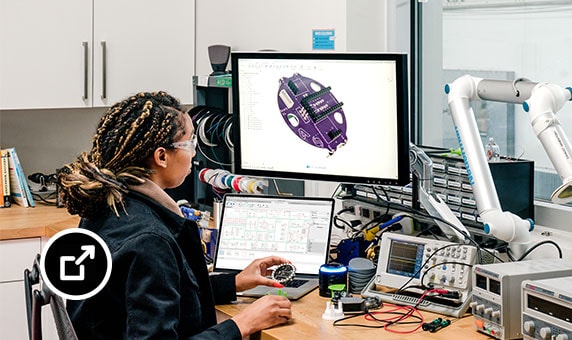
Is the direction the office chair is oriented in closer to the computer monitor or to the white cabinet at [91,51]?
the computer monitor

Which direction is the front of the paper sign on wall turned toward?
toward the camera

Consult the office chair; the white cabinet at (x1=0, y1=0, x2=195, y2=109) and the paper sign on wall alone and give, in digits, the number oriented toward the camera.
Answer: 2

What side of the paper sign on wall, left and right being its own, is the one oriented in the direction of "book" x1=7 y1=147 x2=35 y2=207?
right

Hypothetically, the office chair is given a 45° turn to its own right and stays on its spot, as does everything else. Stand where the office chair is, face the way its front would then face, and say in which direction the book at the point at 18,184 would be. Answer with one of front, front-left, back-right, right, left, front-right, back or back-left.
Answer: back-left

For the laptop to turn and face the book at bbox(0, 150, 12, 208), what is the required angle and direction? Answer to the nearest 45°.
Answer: approximately 90° to its right

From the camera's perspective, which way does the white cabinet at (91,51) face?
toward the camera

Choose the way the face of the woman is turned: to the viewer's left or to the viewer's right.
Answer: to the viewer's right

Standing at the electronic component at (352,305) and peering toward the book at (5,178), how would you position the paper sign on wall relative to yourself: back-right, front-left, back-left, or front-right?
front-right

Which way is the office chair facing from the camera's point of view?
to the viewer's right

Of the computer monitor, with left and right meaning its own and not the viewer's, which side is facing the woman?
front
